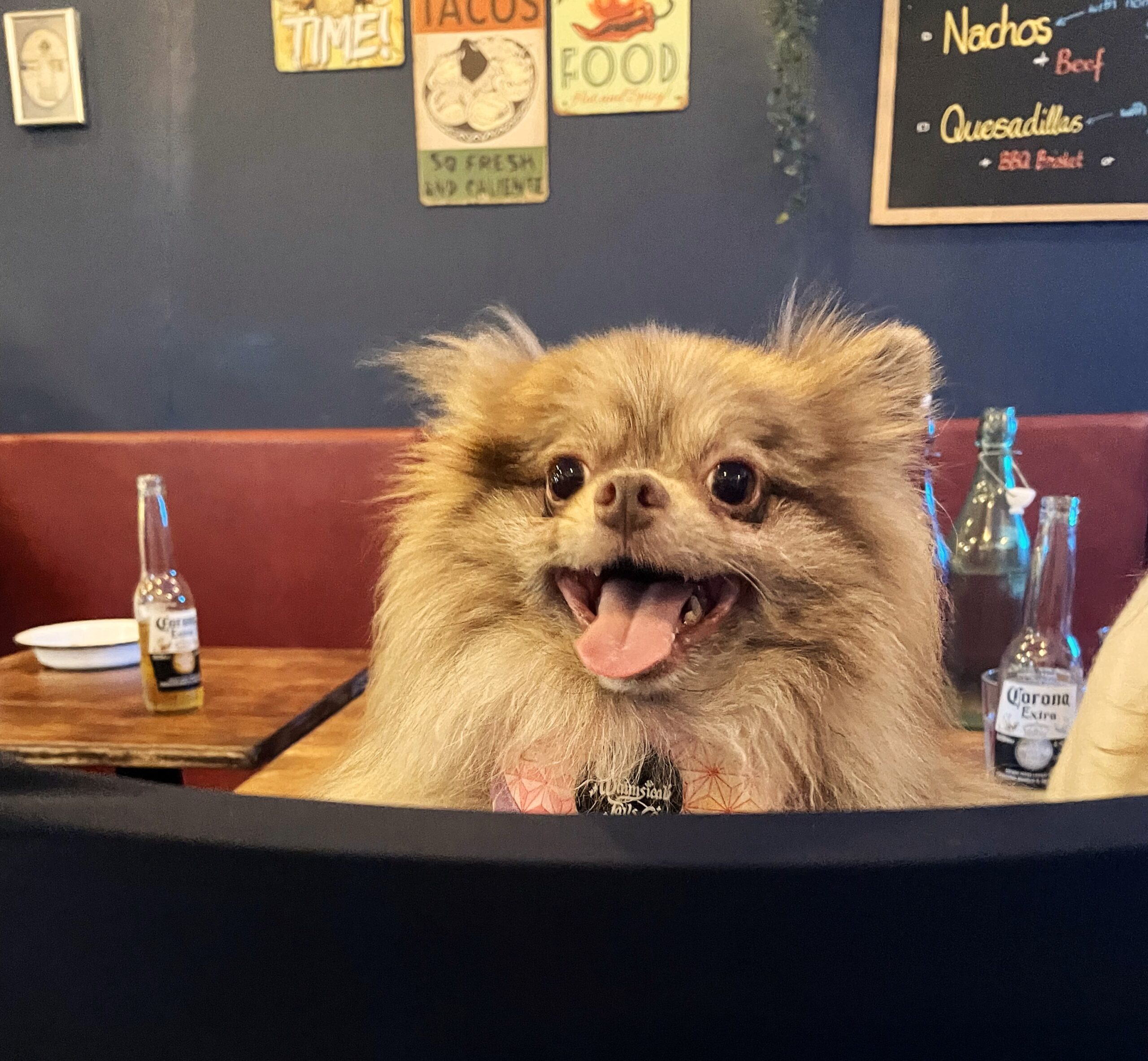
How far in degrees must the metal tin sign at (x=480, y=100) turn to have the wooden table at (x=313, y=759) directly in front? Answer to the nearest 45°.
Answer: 0° — it already faces it

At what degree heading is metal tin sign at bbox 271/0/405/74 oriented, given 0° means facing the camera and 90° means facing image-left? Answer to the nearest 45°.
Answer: approximately 0°

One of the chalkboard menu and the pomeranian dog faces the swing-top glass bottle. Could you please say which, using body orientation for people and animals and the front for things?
the chalkboard menu

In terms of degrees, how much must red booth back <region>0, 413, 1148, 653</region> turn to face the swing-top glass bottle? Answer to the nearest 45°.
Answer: approximately 45° to its left
